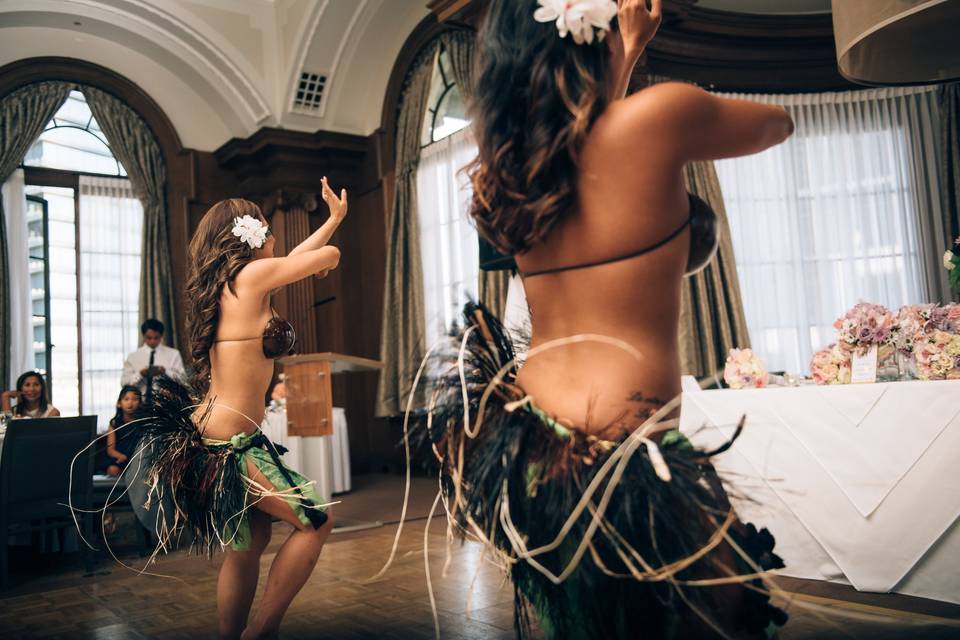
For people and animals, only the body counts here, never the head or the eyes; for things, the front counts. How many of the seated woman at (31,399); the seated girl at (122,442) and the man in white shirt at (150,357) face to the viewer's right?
0

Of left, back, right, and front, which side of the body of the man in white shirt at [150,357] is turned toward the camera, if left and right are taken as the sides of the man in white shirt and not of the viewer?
front

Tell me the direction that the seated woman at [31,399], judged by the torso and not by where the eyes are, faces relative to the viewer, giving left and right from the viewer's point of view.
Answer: facing the viewer

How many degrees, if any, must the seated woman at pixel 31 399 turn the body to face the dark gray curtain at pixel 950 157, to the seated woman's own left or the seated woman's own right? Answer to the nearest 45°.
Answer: approximately 45° to the seated woman's own left

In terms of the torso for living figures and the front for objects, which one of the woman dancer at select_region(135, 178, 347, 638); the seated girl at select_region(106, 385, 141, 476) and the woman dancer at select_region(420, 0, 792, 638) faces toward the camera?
the seated girl

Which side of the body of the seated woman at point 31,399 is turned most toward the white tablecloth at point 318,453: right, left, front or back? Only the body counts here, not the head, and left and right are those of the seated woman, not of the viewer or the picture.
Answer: left

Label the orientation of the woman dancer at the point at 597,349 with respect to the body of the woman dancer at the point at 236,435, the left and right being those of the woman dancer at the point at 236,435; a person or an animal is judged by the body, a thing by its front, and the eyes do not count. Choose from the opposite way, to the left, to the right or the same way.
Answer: the same way

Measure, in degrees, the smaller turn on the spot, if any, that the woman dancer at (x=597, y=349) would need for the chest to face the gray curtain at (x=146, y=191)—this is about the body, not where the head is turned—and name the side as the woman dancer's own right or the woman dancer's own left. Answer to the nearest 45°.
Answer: approximately 90° to the woman dancer's own left

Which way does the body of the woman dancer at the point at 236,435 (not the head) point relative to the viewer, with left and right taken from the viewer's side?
facing to the right of the viewer

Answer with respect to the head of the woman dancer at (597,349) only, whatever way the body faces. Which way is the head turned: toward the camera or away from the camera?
away from the camera

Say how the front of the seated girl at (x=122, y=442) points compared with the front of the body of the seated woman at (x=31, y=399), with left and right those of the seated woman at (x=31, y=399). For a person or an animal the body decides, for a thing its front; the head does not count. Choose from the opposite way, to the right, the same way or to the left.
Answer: the same way

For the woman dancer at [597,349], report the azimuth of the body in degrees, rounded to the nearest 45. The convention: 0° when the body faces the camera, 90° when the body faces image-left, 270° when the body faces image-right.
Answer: approximately 225°
